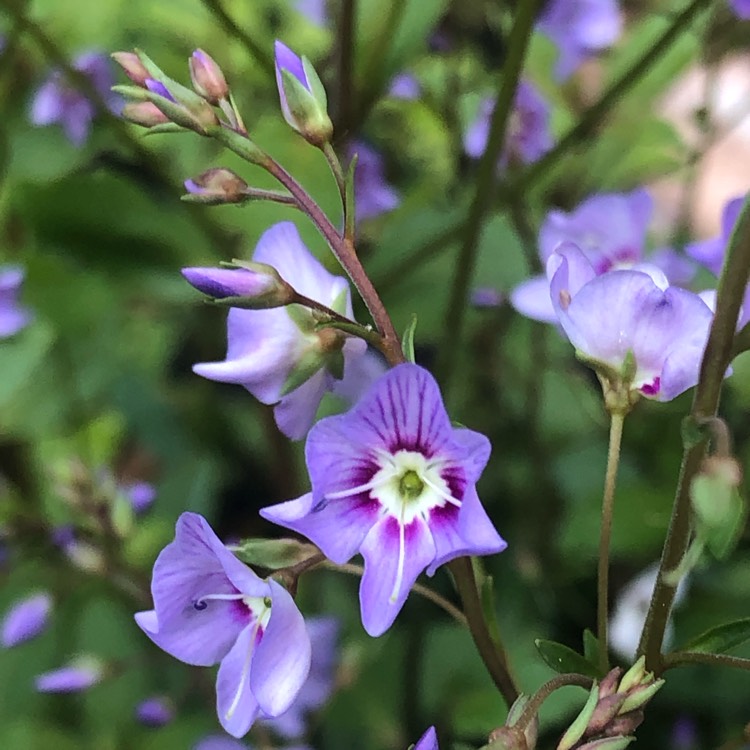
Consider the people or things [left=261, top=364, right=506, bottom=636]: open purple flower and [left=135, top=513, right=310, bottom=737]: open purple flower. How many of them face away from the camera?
0

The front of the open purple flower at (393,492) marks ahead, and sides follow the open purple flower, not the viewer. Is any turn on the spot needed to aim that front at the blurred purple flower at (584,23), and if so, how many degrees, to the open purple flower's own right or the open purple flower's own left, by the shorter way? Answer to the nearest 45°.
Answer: approximately 180°

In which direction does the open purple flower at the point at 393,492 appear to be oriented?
toward the camera

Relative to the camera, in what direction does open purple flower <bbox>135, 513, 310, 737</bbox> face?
facing the viewer and to the left of the viewer
